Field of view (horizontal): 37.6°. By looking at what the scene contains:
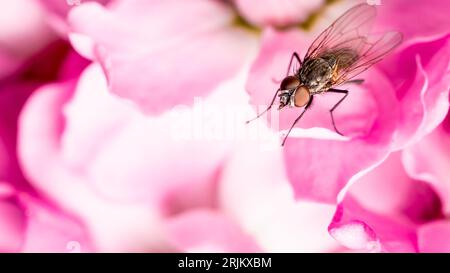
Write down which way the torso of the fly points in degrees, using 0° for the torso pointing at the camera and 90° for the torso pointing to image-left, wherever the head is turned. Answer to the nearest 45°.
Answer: approximately 45°
